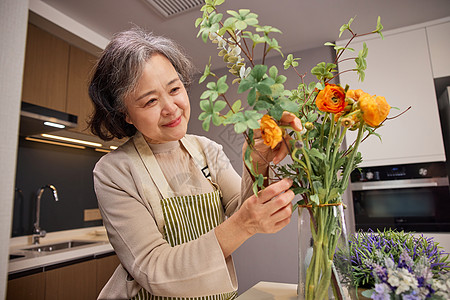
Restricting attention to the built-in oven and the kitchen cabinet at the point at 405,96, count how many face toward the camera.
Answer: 2

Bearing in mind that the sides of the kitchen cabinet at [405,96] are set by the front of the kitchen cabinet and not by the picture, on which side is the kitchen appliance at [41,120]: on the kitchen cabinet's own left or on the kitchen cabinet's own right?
on the kitchen cabinet's own right

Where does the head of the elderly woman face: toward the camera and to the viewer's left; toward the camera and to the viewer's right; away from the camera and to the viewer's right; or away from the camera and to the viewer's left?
toward the camera and to the viewer's right

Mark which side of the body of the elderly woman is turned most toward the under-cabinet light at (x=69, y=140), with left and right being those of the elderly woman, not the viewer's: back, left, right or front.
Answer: back

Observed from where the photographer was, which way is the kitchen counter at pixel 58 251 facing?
facing the viewer and to the right of the viewer

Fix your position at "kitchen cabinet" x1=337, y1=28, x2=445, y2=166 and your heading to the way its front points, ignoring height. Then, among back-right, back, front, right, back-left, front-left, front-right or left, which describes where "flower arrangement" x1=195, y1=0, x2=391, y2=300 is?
front

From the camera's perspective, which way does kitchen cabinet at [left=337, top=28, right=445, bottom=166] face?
toward the camera

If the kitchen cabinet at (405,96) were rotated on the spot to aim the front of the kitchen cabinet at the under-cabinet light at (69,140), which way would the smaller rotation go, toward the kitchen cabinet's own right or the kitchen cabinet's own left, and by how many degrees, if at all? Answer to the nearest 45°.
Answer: approximately 45° to the kitchen cabinet's own right

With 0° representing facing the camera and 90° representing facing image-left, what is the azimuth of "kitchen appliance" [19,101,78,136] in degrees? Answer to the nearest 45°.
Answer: approximately 315°

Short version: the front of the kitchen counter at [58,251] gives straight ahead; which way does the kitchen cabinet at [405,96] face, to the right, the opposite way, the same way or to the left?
to the right

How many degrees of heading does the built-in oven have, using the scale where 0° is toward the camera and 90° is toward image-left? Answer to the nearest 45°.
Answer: approximately 0°

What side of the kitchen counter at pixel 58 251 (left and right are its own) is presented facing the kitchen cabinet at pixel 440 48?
front

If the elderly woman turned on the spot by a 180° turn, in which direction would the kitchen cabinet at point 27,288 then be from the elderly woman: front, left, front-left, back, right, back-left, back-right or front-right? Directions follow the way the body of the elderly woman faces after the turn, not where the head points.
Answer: front
